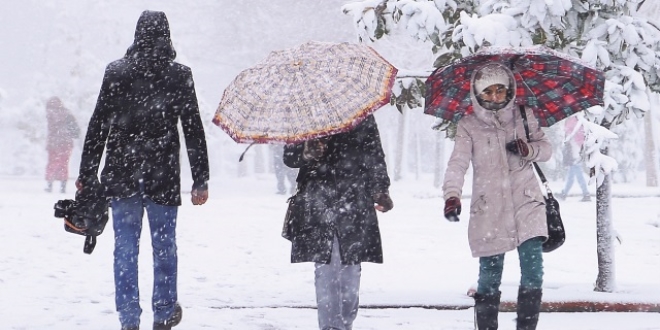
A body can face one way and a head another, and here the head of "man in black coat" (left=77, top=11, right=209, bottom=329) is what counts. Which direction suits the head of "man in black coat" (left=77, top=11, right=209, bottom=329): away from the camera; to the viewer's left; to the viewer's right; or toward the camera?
away from the camera

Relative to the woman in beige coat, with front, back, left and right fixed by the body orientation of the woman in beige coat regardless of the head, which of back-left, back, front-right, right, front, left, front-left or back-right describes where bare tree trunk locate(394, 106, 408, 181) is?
back

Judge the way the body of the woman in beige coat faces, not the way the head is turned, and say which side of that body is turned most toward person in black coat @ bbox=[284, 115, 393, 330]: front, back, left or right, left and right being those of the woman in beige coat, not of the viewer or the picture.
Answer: right

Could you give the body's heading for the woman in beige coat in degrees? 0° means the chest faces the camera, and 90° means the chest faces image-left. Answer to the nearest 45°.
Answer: approximately 0°

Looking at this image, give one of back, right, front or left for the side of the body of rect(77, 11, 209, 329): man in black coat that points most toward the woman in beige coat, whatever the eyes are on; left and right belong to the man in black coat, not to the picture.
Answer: right

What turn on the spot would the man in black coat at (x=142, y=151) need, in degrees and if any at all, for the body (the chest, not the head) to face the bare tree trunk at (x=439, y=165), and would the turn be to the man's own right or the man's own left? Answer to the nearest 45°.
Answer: approximately 45° to the man's own right

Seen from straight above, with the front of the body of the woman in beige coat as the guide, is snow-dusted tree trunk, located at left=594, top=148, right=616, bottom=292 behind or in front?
behind

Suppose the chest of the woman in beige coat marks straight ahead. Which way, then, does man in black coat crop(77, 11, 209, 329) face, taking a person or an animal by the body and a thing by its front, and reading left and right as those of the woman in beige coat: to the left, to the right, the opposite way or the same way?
the opposite way

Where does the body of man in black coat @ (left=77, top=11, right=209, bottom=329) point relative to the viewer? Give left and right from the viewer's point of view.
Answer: facing away from the viewer
